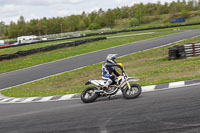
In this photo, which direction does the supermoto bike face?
to the viewer's right

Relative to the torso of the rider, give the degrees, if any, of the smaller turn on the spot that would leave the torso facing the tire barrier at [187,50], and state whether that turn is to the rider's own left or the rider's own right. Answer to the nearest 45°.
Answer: approximately 45° to the rider's own left

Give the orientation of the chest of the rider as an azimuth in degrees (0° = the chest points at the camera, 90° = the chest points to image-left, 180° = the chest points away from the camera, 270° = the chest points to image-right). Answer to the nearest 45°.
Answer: approximately 270°
